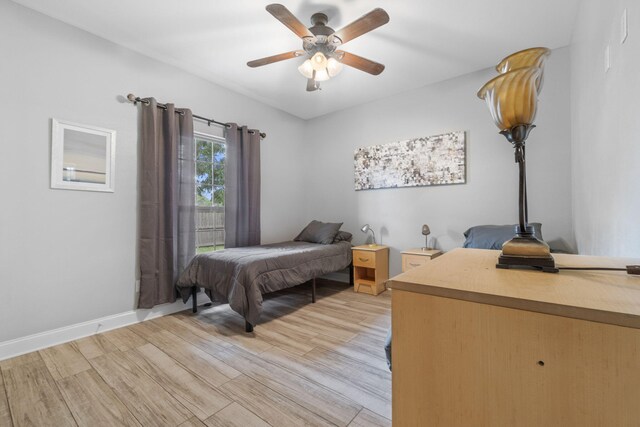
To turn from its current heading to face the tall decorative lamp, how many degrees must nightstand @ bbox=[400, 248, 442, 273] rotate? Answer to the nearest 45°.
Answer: approximately 45° to its left

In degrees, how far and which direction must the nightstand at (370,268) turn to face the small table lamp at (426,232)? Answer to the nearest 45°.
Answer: approximately 135° to its left

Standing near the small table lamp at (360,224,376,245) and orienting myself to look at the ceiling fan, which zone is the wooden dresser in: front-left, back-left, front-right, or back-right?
front-left

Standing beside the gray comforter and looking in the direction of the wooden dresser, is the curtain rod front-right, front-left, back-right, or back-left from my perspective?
back-right

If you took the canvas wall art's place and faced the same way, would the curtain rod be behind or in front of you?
in front

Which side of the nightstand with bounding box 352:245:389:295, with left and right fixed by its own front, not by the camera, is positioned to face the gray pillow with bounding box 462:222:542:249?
left

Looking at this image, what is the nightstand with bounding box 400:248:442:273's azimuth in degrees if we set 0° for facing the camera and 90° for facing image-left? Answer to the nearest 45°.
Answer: approximately 45°

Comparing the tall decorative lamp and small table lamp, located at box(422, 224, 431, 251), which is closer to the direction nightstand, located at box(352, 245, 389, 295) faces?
the tall decorative lamp

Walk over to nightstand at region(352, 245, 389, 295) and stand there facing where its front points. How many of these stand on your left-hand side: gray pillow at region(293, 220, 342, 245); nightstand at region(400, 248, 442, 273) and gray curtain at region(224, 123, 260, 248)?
1

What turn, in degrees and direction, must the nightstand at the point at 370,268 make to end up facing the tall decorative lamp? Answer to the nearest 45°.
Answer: approximately 45° to its left

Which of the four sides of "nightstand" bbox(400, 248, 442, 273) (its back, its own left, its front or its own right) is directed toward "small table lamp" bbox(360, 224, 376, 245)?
right

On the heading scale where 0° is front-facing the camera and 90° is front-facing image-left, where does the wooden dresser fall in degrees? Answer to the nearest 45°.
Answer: approximately 90°
